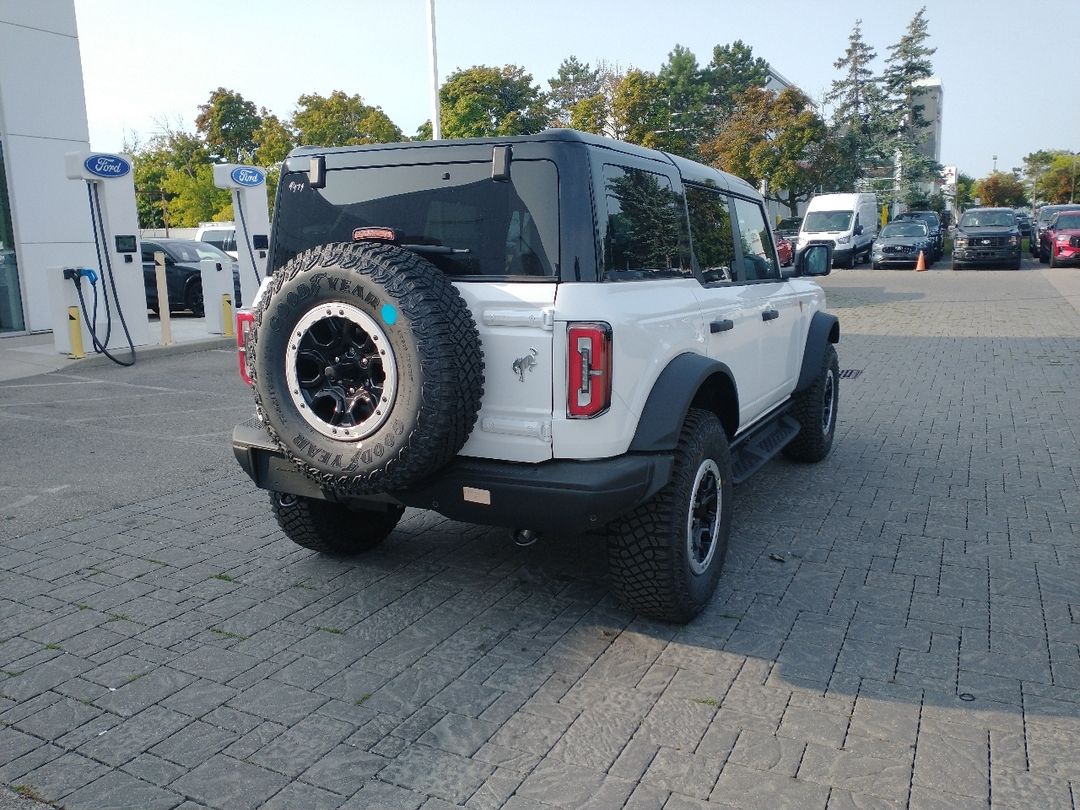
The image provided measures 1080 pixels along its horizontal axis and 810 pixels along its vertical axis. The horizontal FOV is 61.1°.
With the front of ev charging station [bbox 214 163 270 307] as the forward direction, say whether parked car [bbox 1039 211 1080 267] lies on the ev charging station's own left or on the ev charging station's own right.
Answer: on the ev charging station's own left

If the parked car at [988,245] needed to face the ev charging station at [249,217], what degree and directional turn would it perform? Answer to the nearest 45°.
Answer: approximately 45° to its right

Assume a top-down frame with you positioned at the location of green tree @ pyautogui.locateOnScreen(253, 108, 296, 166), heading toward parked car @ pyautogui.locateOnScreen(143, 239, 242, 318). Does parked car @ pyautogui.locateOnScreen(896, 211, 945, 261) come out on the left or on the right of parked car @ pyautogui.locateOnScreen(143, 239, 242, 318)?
left

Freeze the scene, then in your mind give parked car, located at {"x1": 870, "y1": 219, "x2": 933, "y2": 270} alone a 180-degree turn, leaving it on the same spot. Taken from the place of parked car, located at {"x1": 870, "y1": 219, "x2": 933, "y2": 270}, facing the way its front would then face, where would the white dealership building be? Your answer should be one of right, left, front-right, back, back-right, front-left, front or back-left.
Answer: back

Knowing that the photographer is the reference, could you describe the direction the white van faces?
facing the viewer and to the left of the viewer

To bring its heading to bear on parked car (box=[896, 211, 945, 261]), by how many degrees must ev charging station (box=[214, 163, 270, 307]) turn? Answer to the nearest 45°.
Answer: approximately 90° to its left

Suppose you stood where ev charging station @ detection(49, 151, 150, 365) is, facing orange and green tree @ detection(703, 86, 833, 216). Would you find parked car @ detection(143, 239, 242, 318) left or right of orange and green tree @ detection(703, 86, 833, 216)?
left

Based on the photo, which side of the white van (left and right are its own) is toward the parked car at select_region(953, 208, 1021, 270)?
left

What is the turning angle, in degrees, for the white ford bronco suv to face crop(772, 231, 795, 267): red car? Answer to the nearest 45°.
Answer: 0° — it already faces it

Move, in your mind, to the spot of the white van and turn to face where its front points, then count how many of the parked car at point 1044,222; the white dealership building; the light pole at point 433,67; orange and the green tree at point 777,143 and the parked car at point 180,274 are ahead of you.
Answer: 3

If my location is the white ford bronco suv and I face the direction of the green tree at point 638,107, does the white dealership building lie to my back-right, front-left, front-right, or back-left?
front-left

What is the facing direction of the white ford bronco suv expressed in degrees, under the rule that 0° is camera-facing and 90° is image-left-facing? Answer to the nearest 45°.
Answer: approximately 225°

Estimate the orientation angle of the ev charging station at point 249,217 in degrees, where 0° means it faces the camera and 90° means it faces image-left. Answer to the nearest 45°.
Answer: approximately 315°

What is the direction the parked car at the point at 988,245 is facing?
toward the camera

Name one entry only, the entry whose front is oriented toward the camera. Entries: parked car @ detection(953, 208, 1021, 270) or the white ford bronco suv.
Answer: the parked car
